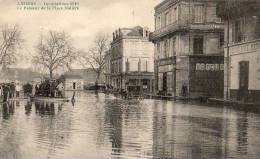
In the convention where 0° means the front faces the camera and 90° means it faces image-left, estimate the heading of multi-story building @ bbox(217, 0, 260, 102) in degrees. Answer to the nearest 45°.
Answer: approximately 45°

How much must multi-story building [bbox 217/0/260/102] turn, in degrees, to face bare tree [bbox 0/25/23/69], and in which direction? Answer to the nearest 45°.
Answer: approximately 45° to its right

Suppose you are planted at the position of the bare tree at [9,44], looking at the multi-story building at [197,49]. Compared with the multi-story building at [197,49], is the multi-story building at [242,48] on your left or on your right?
right

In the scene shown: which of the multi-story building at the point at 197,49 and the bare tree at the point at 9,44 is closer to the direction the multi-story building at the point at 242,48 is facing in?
the bare tree

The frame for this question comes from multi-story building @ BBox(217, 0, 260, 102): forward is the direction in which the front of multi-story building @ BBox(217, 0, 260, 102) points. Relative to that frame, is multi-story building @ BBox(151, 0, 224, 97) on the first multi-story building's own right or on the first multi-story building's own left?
on the first multi-story building's own right
